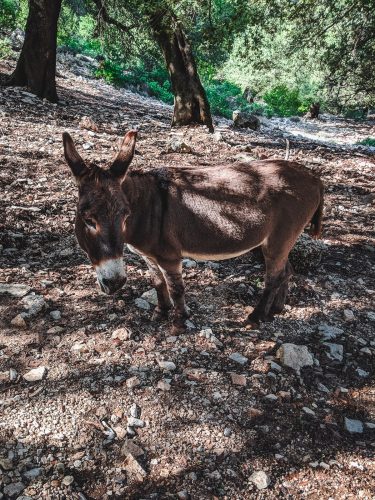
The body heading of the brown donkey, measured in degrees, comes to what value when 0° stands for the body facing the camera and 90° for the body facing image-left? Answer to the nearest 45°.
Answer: approximately 90°

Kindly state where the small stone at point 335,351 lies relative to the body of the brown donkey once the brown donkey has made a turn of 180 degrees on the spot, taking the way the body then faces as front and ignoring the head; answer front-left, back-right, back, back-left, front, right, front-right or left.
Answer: front

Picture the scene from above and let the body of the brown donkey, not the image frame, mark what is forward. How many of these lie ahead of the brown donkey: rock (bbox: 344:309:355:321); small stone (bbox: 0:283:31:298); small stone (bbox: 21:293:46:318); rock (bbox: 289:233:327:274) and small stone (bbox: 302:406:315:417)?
2

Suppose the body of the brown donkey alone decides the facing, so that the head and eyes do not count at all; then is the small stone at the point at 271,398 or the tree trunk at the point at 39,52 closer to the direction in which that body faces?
the tree trunk

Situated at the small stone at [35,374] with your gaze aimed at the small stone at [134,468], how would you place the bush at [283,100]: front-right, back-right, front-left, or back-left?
back-left
